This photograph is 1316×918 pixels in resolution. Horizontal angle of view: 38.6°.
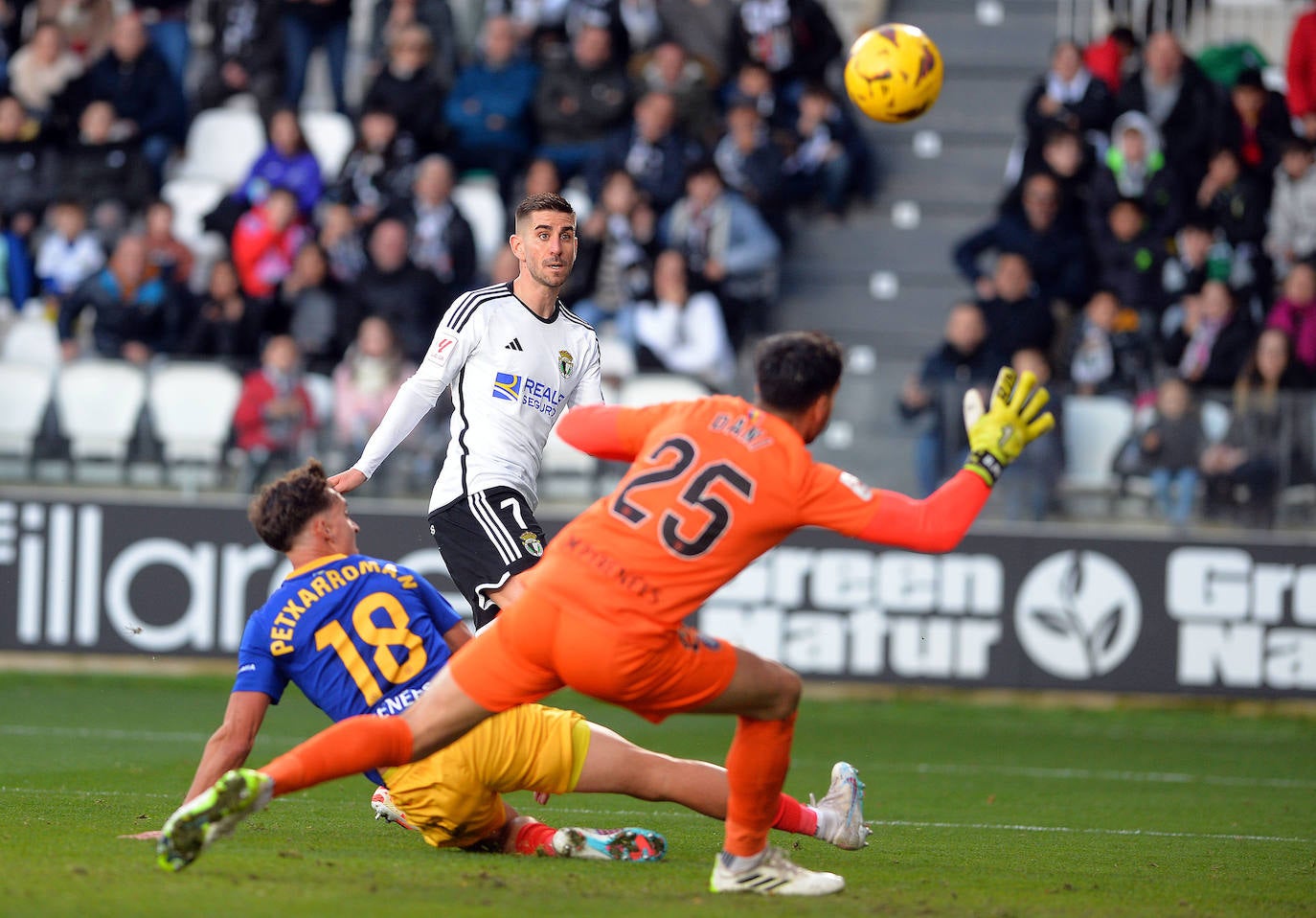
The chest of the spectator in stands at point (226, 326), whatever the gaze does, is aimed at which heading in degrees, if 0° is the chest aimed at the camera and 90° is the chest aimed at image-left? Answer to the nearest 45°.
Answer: approximately 0°

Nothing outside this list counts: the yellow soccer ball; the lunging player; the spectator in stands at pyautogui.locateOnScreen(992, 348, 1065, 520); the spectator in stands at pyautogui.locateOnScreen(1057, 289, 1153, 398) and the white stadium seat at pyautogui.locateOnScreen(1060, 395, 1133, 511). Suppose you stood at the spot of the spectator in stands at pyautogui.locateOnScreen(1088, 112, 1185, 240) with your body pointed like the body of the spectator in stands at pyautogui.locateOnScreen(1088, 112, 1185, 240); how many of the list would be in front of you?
5

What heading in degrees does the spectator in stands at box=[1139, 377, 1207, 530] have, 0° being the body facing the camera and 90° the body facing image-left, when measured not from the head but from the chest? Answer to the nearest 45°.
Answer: approximately 0°

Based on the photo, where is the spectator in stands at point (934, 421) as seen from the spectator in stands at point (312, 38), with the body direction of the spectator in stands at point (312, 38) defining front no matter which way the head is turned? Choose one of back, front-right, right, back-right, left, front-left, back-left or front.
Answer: front-left

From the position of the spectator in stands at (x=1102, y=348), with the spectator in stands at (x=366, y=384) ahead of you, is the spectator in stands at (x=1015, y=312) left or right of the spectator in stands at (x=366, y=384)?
right

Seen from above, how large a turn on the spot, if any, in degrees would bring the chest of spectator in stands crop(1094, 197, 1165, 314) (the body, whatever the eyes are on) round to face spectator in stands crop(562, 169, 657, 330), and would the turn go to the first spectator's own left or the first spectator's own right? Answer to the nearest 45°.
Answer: approximately 90° to the first spectator's own right
